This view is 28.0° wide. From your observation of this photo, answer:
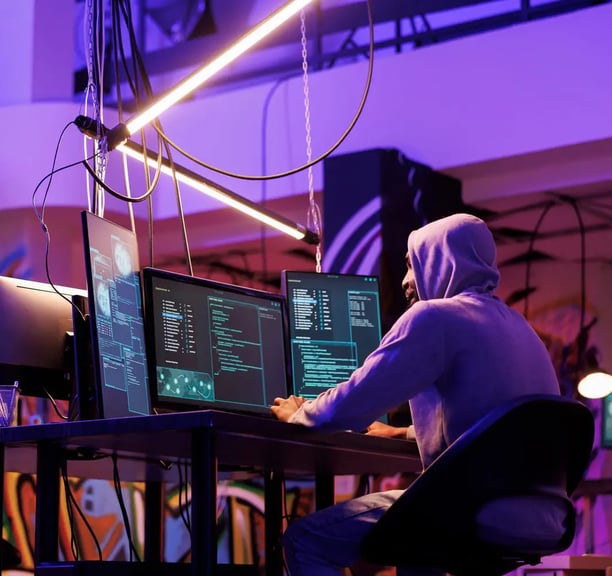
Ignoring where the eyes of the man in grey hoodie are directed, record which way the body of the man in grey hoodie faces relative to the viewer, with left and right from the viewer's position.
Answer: facing away from the viewer and to the left of the viewer

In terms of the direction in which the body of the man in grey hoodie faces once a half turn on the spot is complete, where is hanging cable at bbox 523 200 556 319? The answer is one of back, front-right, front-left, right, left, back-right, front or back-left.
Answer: back-left

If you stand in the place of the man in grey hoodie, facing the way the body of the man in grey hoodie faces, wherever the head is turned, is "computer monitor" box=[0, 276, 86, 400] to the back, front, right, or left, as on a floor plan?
front

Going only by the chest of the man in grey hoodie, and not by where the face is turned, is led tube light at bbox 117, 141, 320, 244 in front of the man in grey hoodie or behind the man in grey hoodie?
in front

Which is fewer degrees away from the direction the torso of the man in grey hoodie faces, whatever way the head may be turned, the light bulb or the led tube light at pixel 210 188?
the led tube light

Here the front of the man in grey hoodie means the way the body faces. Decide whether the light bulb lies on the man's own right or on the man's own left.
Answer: on the man's own right
